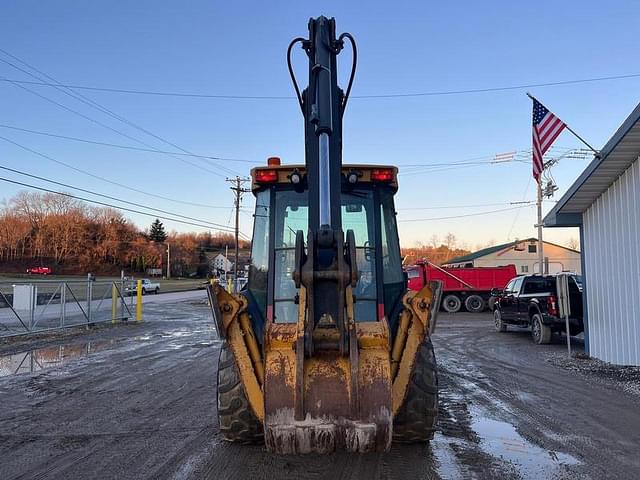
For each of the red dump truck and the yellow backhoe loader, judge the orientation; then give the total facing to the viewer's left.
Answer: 1

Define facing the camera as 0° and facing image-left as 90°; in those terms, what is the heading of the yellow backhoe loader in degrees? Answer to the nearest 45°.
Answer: approximately 180°

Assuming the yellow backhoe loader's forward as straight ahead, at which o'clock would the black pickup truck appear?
The black pickup truck is roughly at 1 o'clock from the yellow backhoe loader.

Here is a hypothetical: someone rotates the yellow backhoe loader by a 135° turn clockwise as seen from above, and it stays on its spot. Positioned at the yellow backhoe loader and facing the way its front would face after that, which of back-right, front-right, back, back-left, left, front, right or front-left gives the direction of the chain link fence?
back

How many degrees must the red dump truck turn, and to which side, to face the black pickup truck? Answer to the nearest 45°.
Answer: approximately 90° to its left

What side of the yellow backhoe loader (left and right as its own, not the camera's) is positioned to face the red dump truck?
front

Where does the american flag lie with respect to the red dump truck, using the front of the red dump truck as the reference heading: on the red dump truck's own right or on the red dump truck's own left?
on the red dump truck's own left

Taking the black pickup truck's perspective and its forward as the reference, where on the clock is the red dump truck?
The red dump truck is roughly at 1 o'clock from the black pickup truck.

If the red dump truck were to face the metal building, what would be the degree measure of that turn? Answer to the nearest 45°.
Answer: approximately 90° to its left

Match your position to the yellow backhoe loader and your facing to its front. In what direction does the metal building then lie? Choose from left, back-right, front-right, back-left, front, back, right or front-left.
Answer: front-right

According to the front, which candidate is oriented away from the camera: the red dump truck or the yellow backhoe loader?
the yellow backhoe loader

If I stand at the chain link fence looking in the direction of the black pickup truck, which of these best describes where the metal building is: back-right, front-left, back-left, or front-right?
front-right

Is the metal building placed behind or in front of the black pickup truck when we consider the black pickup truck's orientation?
behind

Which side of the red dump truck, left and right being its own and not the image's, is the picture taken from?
left
